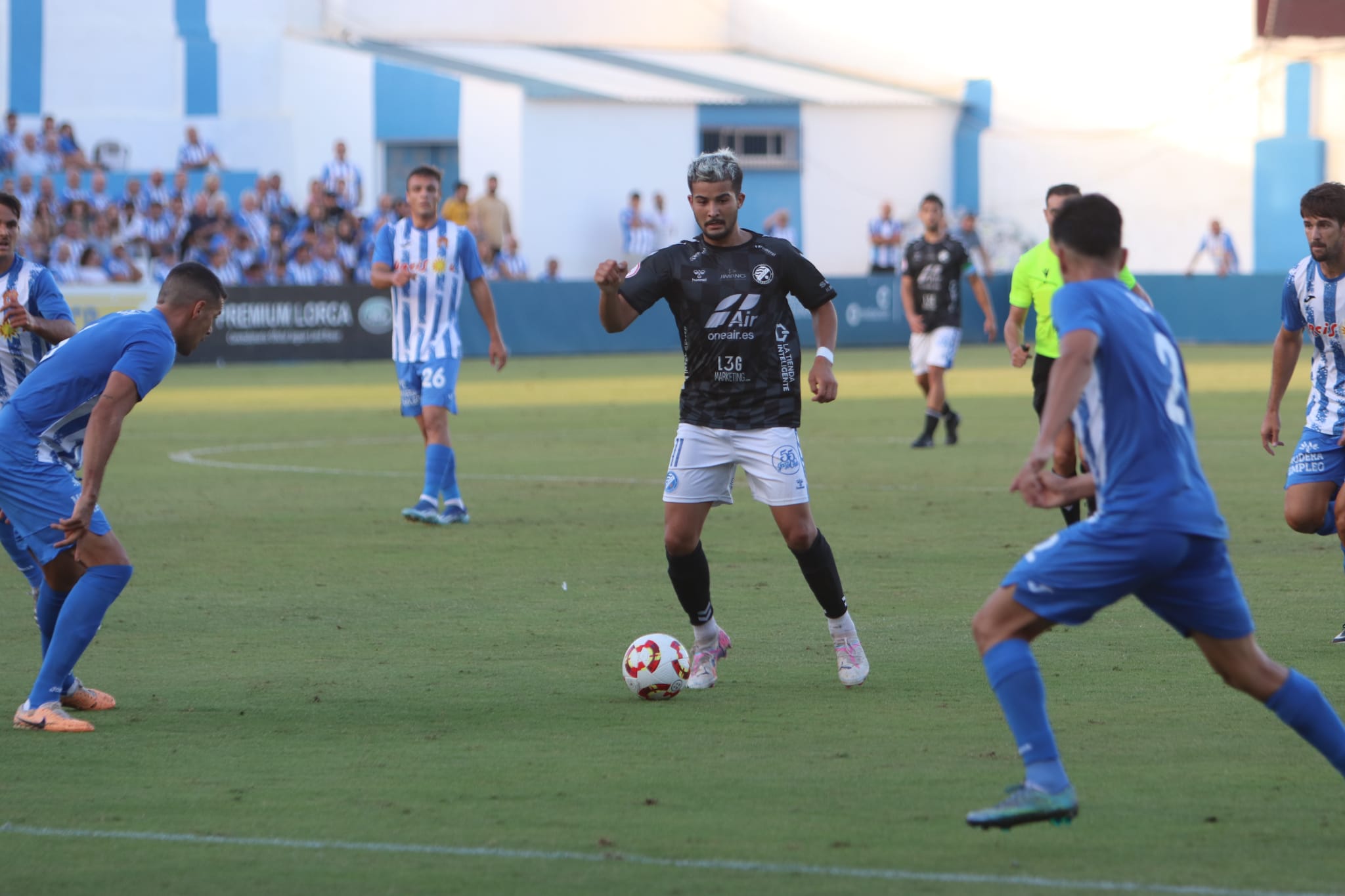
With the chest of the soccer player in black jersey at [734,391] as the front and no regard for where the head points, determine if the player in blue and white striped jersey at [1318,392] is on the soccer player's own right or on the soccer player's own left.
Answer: on the soccer player's own left

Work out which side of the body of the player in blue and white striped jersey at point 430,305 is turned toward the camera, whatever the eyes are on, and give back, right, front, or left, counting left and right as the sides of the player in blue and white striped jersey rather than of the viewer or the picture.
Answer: front

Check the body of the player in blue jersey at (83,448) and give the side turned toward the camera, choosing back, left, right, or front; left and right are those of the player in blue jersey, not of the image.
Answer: right

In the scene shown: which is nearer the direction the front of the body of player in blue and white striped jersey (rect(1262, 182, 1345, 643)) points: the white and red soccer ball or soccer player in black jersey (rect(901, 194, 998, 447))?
the white and red soccer ball

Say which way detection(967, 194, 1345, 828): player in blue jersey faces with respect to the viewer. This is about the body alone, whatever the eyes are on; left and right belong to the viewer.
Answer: facing away from the viewer and to the left of the viewer

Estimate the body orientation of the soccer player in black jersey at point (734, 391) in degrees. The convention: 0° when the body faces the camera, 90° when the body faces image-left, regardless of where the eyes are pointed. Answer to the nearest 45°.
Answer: approximately 0°

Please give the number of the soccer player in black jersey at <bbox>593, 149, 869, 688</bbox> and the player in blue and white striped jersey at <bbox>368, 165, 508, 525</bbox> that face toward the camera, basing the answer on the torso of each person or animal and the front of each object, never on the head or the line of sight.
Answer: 2

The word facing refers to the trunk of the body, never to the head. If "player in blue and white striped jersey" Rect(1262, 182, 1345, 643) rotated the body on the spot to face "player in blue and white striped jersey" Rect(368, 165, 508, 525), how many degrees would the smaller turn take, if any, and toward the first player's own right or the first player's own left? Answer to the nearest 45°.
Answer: approximately 90° to the first player's own right

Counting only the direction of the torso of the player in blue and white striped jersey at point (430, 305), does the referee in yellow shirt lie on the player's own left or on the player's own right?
on the player's own left

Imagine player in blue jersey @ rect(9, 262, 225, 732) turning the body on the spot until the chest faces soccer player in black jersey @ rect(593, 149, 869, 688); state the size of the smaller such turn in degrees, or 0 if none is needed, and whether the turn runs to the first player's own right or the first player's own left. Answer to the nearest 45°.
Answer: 0° — they already face them

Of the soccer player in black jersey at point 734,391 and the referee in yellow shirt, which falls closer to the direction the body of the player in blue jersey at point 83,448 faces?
the soccer player in black jersey
